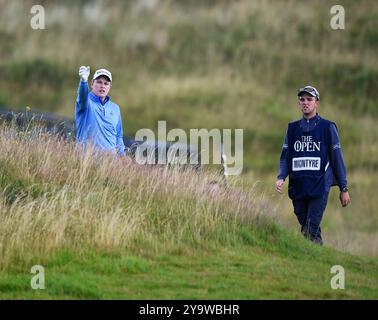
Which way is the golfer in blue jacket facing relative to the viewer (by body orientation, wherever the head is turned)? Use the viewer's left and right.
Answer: facing the viewer

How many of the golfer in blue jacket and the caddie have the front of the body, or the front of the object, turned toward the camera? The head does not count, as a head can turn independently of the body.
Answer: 2

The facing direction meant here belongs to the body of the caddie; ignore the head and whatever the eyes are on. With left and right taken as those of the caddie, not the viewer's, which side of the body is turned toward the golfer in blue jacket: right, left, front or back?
right

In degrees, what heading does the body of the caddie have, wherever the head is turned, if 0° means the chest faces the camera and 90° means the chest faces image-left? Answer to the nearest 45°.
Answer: approximately 0°

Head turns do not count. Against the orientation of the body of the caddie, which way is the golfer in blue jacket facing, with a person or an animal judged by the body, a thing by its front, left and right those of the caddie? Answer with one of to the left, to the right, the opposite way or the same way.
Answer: the same way

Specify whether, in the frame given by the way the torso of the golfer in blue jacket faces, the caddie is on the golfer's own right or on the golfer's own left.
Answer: on the golfer's own left
